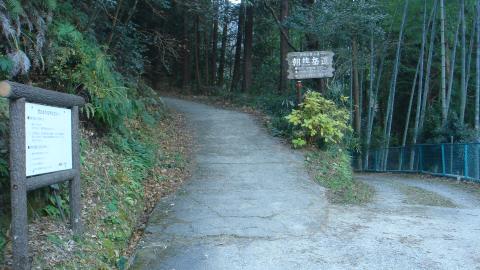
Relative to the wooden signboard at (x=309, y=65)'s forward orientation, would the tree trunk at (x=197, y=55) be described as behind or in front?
behind

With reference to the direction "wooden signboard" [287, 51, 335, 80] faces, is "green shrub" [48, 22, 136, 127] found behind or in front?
in front

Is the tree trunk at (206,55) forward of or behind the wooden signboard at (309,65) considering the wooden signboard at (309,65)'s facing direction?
behind

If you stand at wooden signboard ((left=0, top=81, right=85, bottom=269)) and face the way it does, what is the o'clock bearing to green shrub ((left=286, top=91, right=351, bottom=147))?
The green shrub is roughly at 9 o'clock from the wooden signboard.

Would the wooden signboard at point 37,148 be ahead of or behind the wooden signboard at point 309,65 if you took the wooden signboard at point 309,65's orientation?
ahead

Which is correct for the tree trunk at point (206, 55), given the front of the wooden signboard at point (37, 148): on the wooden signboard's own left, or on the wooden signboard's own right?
on the wooden signboard's own left

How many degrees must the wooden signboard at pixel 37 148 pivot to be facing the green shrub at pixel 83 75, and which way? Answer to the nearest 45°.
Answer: approximately 135° to its left

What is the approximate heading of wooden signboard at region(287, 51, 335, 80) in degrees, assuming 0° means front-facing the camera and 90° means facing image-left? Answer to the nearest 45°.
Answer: approximately 0°

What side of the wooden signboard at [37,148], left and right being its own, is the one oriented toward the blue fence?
left
